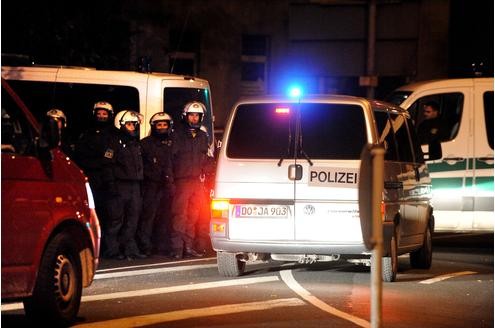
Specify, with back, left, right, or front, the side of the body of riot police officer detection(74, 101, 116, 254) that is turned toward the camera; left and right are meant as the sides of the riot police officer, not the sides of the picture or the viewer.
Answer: front

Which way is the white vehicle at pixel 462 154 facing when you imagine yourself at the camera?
facing to the left of the viewer

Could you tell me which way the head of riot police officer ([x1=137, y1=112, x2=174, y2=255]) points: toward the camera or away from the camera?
toward the camera

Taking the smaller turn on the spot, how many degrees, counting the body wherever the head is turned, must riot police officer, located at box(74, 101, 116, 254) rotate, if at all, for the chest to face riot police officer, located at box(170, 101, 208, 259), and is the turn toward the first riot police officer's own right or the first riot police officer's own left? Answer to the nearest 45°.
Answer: approximately 90° to the first riot police officer's own left

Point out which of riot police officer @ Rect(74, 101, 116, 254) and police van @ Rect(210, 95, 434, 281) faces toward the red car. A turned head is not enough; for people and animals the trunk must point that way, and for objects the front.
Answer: the riot police officer

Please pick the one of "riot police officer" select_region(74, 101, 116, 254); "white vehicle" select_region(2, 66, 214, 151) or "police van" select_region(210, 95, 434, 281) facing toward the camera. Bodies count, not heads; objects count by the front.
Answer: the riot police officer

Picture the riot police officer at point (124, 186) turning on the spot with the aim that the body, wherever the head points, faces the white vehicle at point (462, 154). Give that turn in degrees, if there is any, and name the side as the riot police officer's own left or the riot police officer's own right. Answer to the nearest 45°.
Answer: approximately 45° to the riot police officer's own left

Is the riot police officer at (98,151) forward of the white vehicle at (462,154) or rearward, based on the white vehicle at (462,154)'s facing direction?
forward

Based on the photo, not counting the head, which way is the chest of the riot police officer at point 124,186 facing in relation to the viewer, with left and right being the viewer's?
facing the viewer and to the right of the viewer

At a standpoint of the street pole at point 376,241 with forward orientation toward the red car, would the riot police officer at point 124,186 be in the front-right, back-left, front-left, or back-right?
front-right

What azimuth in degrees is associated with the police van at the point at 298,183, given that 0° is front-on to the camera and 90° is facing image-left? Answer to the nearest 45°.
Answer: approximately 225°
